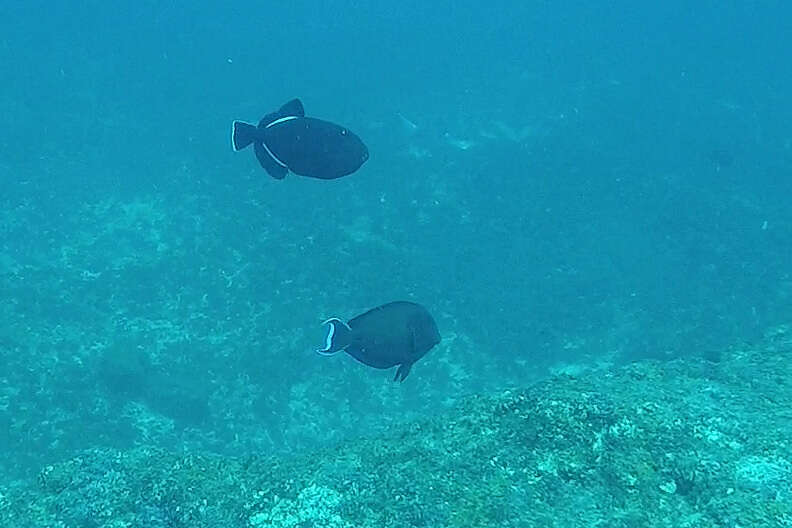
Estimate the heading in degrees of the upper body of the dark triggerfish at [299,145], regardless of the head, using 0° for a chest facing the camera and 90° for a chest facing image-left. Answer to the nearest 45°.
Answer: approximately 270°

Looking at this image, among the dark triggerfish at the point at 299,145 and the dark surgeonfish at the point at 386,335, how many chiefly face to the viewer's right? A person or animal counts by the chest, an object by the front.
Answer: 2

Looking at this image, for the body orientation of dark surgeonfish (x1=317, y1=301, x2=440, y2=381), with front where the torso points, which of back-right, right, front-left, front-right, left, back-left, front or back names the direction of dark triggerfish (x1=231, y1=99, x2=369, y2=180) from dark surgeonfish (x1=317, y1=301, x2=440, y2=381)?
back-left

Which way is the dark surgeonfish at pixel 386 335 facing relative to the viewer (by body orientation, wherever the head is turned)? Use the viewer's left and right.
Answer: facing to the right of the viewer

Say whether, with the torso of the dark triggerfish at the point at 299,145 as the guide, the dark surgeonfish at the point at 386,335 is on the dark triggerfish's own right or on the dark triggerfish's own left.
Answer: on the dark triggerfish's own right
